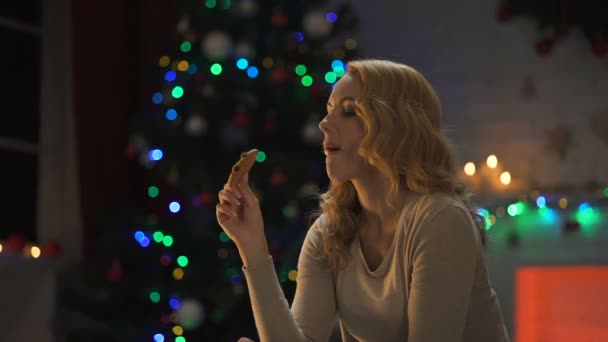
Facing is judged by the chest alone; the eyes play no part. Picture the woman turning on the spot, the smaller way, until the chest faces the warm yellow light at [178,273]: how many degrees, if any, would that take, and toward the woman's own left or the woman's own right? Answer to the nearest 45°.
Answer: approximately 90° to the woman's own right

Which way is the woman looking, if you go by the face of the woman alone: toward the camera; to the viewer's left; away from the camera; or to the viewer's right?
to the viewer's left

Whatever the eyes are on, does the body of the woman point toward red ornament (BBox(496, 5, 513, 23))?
no

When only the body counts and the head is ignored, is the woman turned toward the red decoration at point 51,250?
no

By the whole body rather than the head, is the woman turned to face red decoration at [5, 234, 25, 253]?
no

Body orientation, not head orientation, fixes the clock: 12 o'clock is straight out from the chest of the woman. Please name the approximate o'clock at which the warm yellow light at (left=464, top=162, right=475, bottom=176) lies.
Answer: The warm yellow light is roughly at 5 o'clock from the woman.

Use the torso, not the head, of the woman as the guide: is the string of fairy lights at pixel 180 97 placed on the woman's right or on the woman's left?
on the woman's right

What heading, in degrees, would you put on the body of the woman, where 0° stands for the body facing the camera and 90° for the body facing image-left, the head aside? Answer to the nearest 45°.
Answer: approximately 45°

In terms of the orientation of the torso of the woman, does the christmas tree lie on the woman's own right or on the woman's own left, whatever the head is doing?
on the woman's own right

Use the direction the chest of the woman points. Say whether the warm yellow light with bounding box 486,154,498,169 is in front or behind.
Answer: behind

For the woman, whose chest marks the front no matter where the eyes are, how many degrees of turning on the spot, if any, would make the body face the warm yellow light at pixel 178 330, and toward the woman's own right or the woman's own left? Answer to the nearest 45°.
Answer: approximately 90° to the woman's own right

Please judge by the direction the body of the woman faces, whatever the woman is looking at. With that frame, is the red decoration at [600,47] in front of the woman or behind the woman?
behind

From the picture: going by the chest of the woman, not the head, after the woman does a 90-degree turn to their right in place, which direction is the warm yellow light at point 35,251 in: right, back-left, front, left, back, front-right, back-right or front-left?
front
